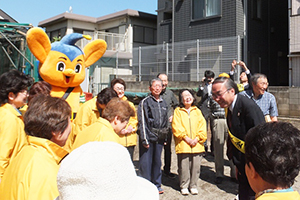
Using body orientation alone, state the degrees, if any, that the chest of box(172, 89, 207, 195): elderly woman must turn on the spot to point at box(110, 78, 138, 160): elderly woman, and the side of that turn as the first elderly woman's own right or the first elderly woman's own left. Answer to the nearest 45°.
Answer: approximately 90° to the first elderly woman's own right

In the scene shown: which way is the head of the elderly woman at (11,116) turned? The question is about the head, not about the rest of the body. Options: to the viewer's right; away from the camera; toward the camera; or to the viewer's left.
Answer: to the viewer's right

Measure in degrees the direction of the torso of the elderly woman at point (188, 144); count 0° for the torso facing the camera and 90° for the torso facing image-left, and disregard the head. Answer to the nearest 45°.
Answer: approximately 0°

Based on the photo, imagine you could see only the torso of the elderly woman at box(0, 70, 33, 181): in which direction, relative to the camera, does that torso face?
to the viewer's right

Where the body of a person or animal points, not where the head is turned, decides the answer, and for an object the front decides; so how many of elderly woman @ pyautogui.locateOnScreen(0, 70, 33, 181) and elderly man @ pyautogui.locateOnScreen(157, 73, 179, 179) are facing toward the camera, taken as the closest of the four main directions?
1
